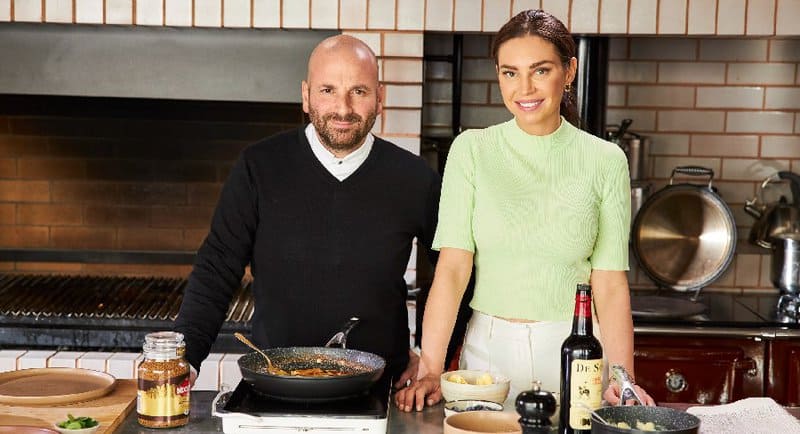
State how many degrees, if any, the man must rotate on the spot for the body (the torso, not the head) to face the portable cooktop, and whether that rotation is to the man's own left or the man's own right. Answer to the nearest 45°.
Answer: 0° — they already face it

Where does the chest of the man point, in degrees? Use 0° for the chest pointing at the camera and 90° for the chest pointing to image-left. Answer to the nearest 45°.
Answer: approximately 0°

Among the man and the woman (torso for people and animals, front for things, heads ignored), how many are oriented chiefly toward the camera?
2

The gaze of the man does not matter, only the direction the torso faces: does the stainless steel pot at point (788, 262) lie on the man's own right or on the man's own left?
on the man's own left

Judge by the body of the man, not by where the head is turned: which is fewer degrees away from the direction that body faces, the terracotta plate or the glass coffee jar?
the glass coffee jar

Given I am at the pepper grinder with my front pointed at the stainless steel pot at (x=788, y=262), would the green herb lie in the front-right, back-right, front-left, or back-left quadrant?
back-left

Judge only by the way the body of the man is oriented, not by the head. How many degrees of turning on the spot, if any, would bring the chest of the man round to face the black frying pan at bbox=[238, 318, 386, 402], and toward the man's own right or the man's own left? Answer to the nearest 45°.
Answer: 0° — they already face it
